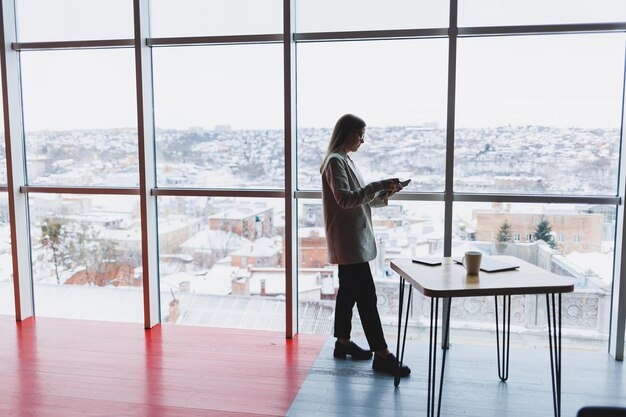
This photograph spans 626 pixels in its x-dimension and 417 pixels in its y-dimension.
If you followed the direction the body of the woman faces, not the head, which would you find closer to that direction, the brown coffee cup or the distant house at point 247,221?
the brown coffee cup

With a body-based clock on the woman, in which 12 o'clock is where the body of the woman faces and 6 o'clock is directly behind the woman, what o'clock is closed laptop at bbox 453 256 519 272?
The closed laptop is roughly at 1 o'clock from the woman.

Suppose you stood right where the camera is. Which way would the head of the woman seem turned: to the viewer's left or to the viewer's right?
to the viewer's right

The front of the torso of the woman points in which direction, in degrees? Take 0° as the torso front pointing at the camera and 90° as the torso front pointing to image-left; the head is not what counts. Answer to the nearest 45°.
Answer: approximately 270°

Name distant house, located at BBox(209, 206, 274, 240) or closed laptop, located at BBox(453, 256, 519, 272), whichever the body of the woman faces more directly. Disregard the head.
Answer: the closed laptop

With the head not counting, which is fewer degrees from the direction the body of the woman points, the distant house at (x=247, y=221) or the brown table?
the brown table

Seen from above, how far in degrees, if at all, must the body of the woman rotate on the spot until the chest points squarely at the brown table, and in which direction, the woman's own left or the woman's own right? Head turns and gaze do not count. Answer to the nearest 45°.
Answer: approximately 45° to the woman's own right

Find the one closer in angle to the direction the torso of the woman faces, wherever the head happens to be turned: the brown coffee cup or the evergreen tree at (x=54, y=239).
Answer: the brown coffee cup

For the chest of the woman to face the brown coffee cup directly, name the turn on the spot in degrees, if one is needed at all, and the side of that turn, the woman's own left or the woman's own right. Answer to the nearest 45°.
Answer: approximately 45° to the woman's own right
